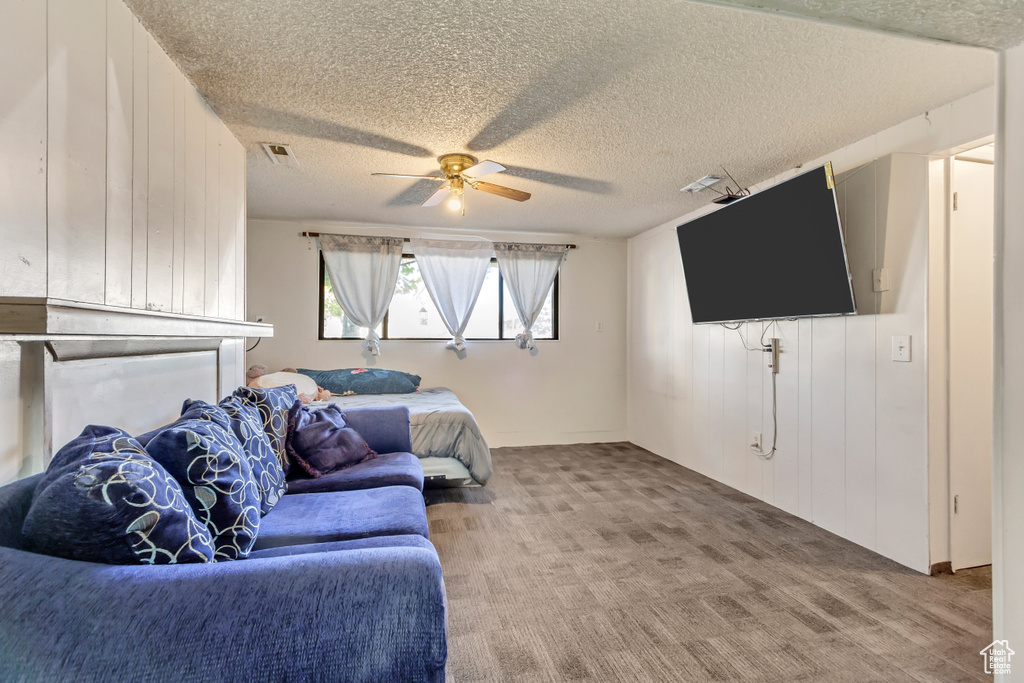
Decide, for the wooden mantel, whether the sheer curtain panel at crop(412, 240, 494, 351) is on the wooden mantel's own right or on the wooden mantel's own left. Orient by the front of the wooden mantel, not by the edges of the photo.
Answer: on the wooden mantel's own left

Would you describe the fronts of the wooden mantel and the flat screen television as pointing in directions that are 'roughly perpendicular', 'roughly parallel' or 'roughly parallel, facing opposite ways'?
roughly parallel, facing opposite ways

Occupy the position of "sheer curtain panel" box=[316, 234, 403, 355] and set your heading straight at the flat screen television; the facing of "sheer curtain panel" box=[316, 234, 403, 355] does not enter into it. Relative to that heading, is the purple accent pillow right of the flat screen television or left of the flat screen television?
right

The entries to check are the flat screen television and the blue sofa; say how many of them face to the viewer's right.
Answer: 1

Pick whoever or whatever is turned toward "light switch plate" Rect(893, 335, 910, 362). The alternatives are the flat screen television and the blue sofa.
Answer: the blue sofa

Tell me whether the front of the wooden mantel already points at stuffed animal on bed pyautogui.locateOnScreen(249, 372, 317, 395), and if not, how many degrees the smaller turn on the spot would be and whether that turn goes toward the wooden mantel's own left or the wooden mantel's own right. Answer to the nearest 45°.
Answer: approximately 90° to the wooden mantel's own left

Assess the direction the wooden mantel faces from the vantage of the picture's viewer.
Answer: facing to the right of the viewer

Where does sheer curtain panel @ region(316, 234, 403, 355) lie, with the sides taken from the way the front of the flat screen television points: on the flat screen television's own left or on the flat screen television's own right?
on the flat screen television's own right

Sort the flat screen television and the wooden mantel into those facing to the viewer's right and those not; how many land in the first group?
1

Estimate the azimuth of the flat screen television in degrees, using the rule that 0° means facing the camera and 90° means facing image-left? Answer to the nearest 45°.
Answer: approximately 45°

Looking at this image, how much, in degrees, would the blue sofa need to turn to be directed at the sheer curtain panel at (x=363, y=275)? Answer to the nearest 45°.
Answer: approximately 90° to its left

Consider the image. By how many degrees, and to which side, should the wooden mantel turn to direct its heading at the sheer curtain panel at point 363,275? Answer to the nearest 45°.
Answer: approximately 45° to its left

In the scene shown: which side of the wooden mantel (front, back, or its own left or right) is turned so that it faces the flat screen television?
front

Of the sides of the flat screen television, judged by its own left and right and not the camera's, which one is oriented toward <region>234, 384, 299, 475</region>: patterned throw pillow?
front

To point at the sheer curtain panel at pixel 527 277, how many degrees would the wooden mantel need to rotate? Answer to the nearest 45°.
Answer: approximately 45° to its left

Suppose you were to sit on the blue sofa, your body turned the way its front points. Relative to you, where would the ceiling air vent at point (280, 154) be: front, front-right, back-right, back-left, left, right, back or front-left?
left

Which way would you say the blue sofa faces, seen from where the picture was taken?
facing to the right of the viewer

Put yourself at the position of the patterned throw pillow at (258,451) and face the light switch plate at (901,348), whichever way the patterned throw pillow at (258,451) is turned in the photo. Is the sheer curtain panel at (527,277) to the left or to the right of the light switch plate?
left
